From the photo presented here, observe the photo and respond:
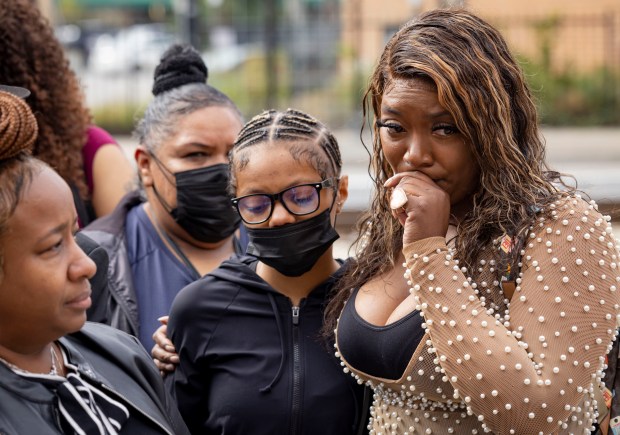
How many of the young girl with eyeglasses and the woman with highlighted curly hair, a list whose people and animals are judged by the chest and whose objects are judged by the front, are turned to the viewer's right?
0

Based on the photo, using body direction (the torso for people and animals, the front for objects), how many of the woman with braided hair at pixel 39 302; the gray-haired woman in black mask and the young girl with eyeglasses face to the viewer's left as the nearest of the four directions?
0

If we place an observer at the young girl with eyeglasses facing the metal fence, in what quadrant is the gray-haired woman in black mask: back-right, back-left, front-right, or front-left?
front-left

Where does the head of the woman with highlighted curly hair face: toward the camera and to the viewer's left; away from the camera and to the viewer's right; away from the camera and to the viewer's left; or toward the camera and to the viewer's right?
toward the camera and to the viewer's left

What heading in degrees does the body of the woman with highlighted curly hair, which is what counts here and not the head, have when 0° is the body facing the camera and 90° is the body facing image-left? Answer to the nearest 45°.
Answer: approximately 45°

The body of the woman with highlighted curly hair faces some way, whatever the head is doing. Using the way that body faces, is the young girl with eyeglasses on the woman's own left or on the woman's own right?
on the woman's own right

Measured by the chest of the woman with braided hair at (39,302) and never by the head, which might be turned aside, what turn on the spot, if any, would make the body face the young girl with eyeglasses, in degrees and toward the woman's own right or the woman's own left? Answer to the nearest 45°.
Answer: approximately 90° to the woman's own left

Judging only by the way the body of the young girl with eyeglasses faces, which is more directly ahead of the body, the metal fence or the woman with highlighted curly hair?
the woman with highlighted curly hair

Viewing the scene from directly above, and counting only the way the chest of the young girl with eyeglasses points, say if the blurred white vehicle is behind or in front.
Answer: behind

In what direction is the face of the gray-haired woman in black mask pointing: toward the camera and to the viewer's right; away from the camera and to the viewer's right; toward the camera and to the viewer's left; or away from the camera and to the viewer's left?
toward the camera and to the viewer's right

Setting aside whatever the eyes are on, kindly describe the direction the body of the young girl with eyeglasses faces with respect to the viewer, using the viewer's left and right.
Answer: facing the viewer

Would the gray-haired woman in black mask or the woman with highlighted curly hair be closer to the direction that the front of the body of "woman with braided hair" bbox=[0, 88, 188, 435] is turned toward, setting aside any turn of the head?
the woman with highlighted curly hair

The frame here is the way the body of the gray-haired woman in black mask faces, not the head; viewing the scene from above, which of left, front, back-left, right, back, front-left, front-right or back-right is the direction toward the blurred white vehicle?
back-left

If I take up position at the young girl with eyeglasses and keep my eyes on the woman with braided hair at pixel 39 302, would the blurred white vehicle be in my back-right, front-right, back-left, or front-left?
back-right

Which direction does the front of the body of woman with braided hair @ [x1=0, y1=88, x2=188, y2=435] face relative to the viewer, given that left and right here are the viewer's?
facing the viewer and to the right of the viewer
